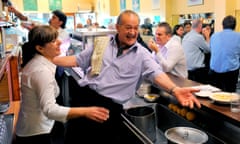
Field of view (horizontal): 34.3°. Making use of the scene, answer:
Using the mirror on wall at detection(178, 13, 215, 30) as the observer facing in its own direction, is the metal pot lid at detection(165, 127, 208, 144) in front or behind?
in front

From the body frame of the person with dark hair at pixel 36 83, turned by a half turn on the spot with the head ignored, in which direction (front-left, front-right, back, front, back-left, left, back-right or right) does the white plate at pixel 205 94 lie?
back

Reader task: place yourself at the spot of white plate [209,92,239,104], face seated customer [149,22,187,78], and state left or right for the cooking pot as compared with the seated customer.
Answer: left

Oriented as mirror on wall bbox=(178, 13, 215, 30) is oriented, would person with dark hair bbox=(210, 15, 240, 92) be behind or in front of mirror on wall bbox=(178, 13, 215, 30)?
in front

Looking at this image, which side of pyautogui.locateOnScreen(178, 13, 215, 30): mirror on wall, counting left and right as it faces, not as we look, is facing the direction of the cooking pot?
front

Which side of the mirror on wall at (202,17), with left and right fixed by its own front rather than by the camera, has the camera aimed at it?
front

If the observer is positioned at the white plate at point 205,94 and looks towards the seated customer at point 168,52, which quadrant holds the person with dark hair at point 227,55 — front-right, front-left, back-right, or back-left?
front-right

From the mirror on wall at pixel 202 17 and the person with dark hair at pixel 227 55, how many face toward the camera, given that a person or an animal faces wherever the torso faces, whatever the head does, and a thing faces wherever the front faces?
1

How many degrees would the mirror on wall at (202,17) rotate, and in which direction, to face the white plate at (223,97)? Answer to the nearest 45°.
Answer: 0° — it already faces it

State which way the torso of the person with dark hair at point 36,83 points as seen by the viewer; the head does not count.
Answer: to the viewer's right

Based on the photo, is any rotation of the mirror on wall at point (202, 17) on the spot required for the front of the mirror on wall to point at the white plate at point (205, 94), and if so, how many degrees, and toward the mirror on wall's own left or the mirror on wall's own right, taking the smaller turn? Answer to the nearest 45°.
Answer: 0° — it already faces it
